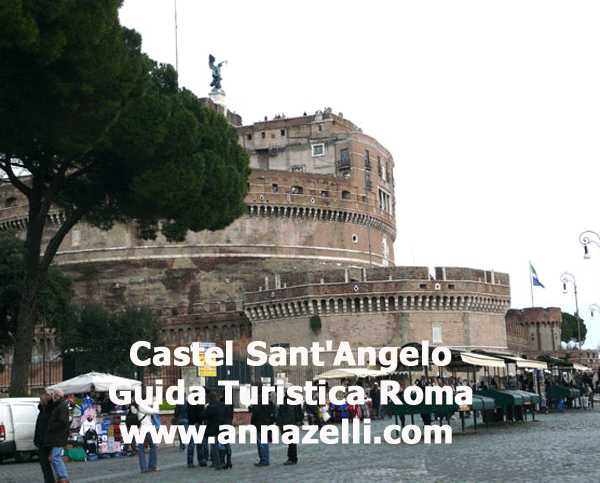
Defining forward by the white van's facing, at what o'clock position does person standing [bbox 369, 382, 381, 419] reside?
The person standing is roughly at 12 o'clock from the white van.

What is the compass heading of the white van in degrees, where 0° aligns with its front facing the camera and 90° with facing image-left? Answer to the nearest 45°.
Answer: approximately 225°

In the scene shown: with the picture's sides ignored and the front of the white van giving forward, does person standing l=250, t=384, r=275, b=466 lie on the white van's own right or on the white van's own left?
on the white van's own right

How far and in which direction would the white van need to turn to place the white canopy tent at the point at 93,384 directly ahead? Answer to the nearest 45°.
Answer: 0° — it already faces it

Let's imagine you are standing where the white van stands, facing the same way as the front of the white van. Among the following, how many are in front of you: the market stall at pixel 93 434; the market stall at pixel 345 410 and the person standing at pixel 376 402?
3

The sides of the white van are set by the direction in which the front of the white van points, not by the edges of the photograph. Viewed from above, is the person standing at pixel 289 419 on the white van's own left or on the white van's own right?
on the white van's own right

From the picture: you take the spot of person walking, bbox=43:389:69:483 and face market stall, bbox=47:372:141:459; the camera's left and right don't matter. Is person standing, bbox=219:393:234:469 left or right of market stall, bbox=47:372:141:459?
right

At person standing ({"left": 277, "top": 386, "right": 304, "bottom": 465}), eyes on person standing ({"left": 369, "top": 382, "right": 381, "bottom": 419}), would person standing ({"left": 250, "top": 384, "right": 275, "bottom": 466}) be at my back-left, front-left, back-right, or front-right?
back-left

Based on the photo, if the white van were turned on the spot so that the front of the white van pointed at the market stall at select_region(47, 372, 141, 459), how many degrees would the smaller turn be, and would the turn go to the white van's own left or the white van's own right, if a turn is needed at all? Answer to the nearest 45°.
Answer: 0° — it already faces it

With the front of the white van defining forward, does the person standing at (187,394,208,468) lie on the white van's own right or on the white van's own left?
on the white van's own right

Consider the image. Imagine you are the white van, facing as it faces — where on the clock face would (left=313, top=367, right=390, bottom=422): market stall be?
The market stall is roughly at 12 o'clock from the white van.
